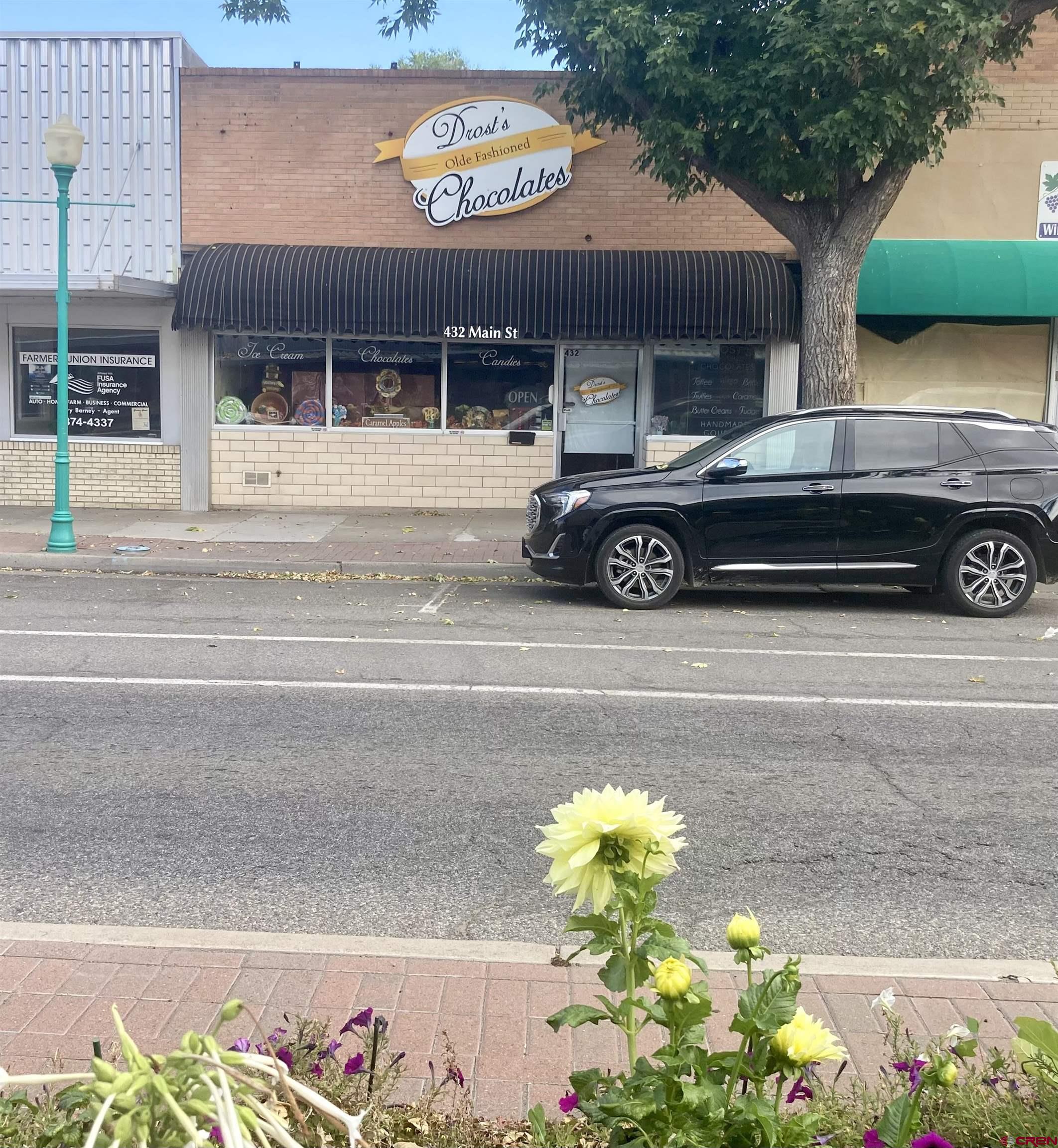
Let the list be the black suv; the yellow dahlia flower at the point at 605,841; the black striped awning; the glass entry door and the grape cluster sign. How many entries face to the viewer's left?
1

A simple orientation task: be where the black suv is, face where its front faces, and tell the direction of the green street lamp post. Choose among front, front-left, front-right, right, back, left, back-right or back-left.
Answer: front

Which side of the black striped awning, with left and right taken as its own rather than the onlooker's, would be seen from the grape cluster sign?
left

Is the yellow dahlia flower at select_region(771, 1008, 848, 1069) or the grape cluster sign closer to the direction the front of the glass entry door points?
the yellow dahlia flower

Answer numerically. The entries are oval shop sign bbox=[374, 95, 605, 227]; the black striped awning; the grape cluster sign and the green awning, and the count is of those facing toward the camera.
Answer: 4

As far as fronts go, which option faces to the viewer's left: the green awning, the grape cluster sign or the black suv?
the black suv

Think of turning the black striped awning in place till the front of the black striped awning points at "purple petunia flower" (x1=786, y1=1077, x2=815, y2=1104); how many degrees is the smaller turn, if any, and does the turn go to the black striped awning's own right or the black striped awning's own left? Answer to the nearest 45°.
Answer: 0° — it already faces it

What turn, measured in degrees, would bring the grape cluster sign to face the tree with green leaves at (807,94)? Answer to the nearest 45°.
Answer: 0° — it already faces it

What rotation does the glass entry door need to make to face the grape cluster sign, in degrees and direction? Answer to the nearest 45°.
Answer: approximately 90° to its left

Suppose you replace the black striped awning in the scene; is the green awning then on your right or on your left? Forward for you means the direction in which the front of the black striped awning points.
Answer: on your left

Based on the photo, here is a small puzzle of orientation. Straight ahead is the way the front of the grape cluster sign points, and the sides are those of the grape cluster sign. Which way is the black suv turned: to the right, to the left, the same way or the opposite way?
to the right

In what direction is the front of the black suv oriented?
to the viewer's left

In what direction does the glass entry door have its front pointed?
toward the camera

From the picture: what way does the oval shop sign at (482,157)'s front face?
toward the camera

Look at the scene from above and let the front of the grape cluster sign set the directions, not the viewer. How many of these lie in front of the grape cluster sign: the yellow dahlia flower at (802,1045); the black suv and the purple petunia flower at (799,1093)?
3

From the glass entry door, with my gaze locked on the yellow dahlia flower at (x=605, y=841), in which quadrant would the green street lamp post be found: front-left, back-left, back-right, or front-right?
front-right
